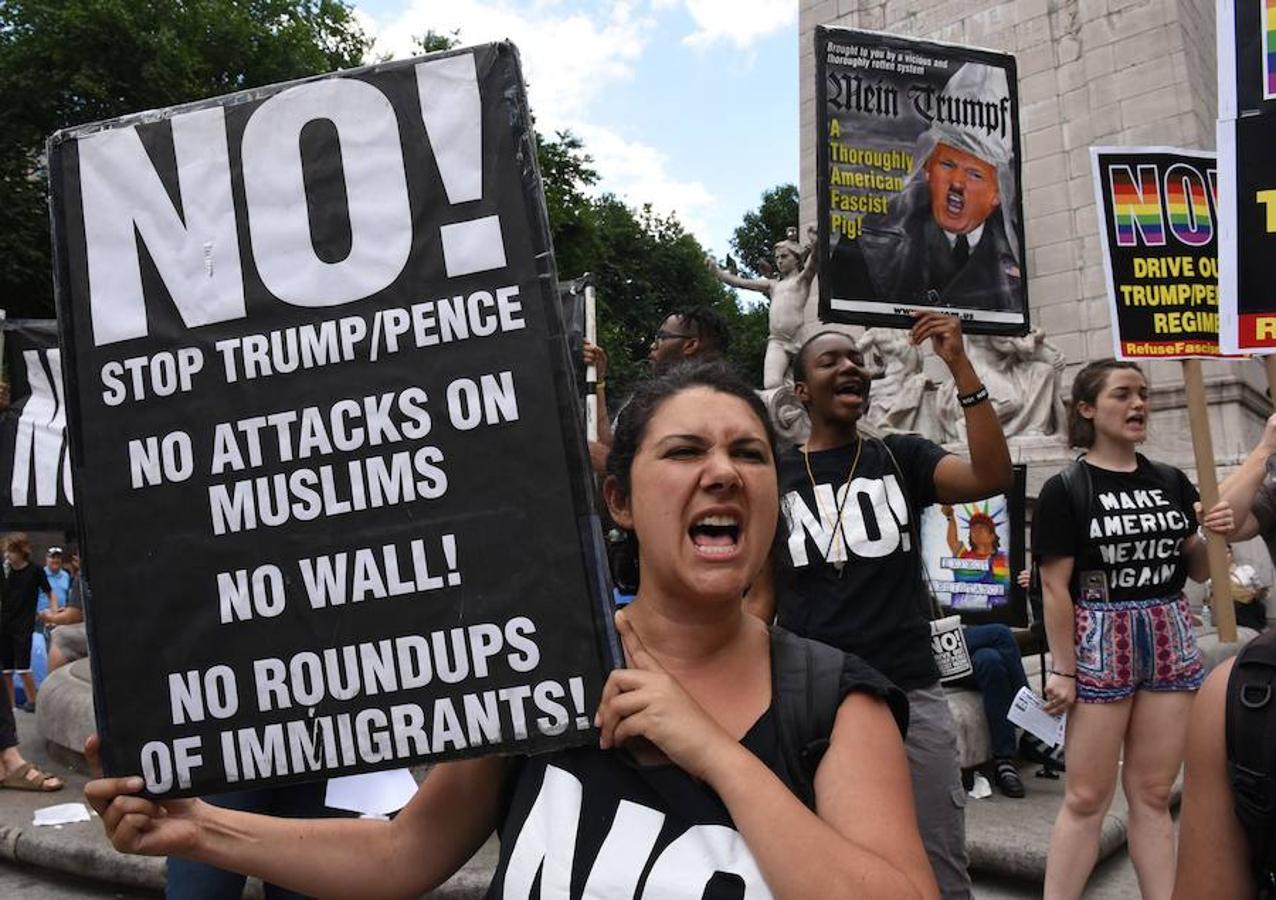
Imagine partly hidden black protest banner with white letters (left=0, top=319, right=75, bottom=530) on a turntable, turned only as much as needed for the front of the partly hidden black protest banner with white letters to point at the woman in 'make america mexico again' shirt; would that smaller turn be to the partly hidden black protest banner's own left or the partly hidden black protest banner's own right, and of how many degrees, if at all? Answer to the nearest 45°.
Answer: approximately 45° to the partly hidden black protest banner's own left

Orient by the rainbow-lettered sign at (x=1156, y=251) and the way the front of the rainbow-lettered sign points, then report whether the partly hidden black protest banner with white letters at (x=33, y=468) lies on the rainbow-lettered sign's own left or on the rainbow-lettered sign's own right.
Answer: on the rainbow-lettered sign's own right

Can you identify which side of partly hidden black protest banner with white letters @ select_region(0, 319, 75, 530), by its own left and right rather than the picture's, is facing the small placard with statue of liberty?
left

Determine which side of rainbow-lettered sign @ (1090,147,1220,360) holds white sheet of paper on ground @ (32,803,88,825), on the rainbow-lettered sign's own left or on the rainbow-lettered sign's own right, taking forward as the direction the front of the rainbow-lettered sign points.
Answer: on the rainbow-lettered sign's own right

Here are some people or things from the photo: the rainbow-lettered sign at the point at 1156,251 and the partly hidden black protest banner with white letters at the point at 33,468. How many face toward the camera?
2

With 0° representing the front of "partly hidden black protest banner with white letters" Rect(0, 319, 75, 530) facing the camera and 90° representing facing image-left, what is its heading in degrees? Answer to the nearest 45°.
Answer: approximately 0°

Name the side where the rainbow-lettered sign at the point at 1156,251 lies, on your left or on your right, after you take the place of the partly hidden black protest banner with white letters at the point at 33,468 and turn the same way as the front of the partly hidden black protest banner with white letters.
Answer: on your left

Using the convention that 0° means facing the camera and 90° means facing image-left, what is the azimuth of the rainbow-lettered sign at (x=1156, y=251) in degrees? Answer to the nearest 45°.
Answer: approximately 0°
